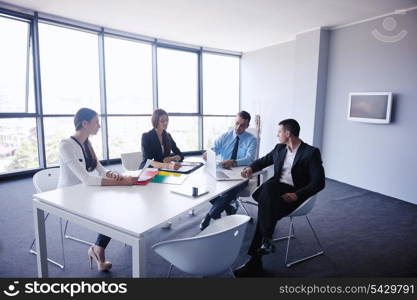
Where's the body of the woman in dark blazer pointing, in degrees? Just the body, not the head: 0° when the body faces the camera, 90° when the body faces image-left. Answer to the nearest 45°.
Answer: approximately 315°

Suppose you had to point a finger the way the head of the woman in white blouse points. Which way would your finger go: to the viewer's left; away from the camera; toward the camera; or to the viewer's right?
to the viewer's right

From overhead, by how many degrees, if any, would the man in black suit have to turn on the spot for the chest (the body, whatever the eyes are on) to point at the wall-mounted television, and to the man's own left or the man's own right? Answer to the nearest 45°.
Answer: approximately 180°

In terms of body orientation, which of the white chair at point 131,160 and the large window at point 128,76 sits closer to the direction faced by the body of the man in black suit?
the white chair

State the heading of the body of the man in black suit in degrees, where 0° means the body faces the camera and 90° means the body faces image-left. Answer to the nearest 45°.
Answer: approximately 45°

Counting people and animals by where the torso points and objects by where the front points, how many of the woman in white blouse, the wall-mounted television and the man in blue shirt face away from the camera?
0

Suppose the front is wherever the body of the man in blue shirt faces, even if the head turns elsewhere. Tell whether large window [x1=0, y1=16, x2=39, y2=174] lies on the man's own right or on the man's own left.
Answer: on the man's own right

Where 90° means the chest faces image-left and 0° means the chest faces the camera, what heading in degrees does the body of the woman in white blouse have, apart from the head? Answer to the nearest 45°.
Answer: approximately 315°

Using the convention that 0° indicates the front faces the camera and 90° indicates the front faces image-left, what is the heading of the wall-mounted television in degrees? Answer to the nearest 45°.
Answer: approximately 45°

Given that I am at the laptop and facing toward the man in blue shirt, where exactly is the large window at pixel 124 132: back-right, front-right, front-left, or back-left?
front-left

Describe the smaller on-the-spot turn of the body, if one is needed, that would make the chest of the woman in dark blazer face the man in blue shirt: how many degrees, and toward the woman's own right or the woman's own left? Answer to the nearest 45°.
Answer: approximately 45° to the woman's own left

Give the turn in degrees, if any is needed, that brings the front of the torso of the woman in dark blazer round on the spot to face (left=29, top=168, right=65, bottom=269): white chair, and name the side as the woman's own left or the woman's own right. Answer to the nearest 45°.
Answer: approximately 90° to the woman's own right

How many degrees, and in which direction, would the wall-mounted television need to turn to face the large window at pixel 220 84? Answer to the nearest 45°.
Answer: approximately 90° to its right

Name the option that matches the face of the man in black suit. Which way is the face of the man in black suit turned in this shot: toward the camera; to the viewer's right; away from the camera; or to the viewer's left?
to the viewer's left

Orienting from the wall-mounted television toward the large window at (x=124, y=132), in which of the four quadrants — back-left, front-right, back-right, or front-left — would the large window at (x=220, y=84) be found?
front-right
